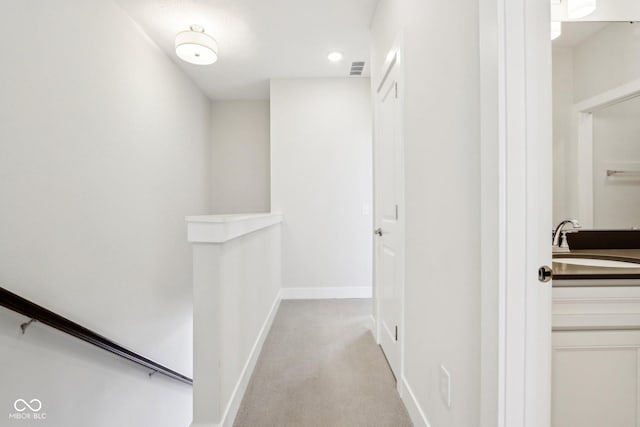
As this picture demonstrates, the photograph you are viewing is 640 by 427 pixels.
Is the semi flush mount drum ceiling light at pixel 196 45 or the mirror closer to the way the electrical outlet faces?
the semi flush mount drum ceiling light

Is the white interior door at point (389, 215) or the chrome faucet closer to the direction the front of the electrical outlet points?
the white interior door

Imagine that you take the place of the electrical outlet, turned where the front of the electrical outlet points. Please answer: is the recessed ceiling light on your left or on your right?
on your right

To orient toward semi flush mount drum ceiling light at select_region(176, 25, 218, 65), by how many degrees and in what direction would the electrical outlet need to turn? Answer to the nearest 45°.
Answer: approximately 45° to its right

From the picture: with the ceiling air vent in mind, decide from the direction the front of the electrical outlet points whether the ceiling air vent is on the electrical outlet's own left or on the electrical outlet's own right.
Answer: on the electrical outlet's own right

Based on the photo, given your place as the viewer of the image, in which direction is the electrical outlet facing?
facing to the left of the viewer

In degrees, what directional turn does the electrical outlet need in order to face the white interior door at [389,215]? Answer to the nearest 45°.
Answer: approximately 90° to its right
